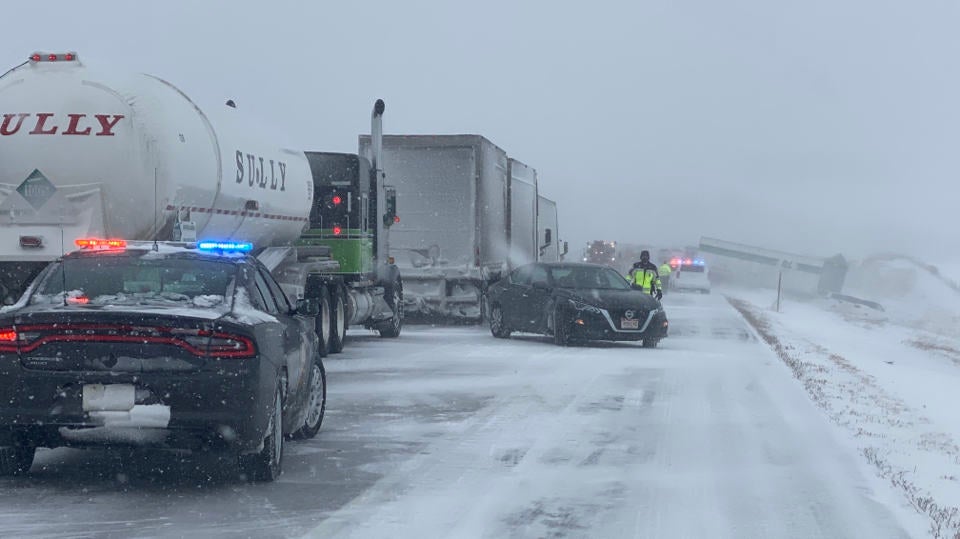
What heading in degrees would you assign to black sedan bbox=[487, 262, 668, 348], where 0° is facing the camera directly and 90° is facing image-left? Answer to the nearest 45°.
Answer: approximately 315°

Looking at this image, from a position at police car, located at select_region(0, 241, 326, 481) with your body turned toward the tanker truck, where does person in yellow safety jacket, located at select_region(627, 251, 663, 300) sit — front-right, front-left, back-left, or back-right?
front-right

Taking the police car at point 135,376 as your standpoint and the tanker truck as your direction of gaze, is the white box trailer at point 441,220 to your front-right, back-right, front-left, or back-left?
front-right

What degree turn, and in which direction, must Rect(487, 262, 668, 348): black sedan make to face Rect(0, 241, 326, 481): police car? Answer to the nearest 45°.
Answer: approximately 45° to its right

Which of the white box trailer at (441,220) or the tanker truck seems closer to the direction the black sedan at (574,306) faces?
the tanker truck

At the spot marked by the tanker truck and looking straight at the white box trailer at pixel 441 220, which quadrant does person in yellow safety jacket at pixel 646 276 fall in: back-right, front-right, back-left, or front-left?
front-right

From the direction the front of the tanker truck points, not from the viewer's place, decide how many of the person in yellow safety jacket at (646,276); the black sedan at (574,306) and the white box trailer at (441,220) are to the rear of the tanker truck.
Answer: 0

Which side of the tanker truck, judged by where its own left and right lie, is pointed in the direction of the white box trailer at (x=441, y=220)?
front

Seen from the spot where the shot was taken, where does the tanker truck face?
facing away from the viewer and to the right of the viewer

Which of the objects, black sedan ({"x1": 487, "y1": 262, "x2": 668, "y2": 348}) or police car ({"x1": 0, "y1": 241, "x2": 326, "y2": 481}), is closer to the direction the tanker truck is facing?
the black sedan

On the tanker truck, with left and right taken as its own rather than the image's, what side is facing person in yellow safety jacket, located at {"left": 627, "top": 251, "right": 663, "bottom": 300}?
front

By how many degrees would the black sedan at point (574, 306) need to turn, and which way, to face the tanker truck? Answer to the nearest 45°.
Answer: approximately 90° to its right

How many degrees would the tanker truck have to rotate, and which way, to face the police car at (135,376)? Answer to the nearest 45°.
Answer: approximately 135° to its right

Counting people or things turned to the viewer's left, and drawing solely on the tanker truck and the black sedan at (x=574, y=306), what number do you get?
0

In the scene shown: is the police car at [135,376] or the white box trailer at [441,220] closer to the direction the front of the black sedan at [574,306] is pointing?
the police car
